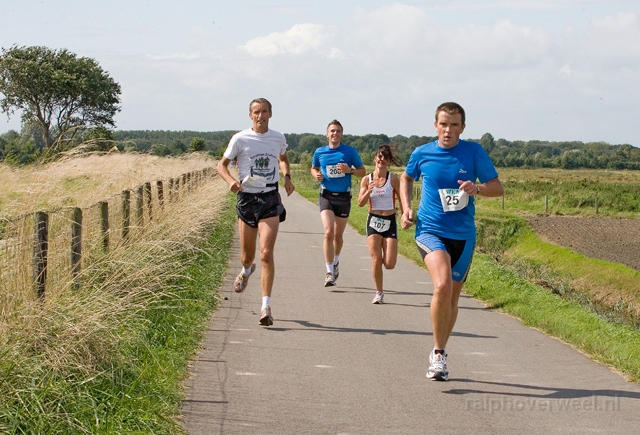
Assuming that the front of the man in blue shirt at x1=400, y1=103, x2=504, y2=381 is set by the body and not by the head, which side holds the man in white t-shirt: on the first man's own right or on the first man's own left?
on the first man's own right

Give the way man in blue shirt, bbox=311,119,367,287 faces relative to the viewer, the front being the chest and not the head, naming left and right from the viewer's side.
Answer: facing the viewer

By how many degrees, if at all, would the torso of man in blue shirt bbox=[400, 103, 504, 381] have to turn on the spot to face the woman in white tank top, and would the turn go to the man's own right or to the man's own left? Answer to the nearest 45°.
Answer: approximately 180°

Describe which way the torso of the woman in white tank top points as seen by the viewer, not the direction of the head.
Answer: toward the camera

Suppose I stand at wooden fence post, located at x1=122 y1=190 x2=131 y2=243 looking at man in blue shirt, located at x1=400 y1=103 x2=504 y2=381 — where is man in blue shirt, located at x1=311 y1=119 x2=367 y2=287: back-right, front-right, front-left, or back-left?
front-left

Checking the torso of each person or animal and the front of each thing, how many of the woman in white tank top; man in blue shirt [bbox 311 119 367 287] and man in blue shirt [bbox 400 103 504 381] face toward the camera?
3

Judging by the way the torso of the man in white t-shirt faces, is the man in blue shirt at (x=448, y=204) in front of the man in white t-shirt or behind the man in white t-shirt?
in front

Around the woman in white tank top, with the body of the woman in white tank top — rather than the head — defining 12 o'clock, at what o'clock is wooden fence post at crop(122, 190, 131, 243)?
The wooden fence post is roughly at 5 o'clock from the woman in white tank top.

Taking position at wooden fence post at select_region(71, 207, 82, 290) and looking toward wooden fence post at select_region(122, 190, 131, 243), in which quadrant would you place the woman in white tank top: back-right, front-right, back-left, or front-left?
front-right

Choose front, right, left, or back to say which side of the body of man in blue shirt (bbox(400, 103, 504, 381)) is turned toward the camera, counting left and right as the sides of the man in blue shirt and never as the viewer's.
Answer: front
